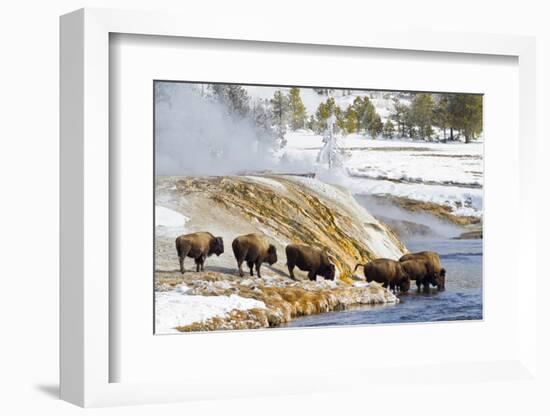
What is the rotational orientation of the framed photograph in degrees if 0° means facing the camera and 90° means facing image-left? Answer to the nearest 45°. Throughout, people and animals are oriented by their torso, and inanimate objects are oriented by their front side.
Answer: approximately 315°
